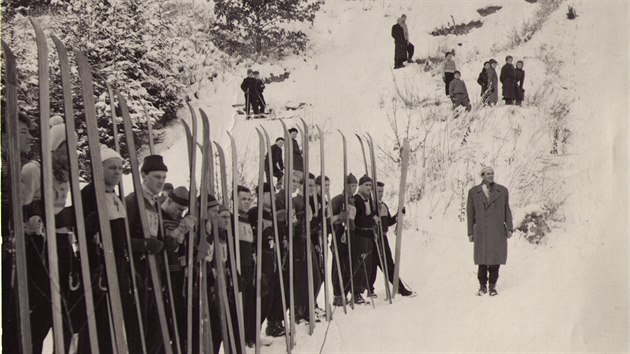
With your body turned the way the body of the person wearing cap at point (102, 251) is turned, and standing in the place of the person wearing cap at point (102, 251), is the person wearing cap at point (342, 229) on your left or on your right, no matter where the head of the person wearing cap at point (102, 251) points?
on your left

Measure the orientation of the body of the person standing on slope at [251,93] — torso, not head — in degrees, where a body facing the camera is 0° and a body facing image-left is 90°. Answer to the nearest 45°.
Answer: approximately 0°

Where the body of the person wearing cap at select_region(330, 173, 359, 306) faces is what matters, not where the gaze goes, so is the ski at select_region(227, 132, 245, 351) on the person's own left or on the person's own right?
on the person's own right

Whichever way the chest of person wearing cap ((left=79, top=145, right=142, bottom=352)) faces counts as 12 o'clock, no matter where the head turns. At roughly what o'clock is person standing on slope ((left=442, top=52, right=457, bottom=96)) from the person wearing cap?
The person standing on slope is roughly at 9 o'clock from the person wearing cap.

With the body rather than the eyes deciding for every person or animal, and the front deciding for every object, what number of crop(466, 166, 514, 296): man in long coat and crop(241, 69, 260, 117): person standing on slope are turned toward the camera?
2

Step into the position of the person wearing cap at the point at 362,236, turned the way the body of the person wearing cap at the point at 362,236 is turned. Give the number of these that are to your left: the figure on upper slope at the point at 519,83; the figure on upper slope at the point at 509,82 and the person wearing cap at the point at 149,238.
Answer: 2

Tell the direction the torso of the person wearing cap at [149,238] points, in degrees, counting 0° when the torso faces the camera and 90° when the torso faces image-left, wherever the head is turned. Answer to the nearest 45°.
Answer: approximately 315°

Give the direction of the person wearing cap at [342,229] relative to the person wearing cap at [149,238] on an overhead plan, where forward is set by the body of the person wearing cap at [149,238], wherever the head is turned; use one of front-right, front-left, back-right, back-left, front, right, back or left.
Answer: left

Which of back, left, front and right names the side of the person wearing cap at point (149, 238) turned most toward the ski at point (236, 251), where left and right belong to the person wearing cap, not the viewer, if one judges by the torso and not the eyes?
left

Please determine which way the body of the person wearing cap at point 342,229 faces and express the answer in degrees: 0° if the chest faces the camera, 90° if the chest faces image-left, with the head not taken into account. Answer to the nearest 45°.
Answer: approximately 315°

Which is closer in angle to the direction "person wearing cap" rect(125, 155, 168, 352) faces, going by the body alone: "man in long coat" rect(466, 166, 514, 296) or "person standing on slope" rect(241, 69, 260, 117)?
the man in long coat

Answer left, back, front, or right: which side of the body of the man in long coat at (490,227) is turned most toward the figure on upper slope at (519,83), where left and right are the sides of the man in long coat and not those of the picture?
back
